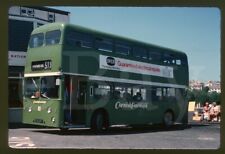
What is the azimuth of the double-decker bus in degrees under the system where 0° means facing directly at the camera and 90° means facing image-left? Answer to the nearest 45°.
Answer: approximately 45°
